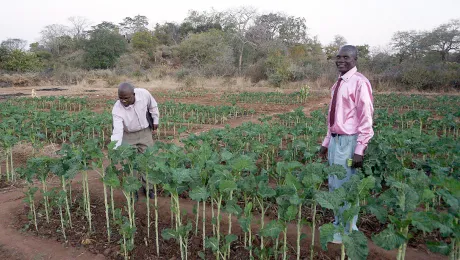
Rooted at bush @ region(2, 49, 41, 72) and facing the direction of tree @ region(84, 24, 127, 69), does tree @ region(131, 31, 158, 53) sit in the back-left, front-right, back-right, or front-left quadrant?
front-left

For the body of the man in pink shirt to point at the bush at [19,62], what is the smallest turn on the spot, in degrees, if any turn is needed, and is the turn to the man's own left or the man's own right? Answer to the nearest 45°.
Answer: approximately 90° to the man's own right

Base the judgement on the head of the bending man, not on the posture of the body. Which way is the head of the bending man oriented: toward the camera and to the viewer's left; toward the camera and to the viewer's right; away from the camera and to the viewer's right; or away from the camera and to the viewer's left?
toward the camera and to the viewer's left

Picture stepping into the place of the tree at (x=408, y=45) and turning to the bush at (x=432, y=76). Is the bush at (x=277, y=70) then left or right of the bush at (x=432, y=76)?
right

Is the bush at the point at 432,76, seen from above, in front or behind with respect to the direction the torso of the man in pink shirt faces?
behind

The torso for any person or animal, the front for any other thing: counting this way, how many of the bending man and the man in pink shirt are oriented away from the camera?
0

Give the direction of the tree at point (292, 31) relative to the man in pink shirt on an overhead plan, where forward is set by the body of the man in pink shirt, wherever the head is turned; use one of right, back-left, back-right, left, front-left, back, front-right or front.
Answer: back-right

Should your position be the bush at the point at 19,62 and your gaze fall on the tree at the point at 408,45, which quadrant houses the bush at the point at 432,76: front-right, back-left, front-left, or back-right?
front-right

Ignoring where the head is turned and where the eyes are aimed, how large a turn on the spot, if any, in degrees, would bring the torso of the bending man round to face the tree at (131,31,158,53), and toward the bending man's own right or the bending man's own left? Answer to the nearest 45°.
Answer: approximately 135° to the bending man's own right

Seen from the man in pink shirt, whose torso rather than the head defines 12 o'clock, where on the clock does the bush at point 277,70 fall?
The bush is roughly at 4 o'clock from the man in pink shirt.

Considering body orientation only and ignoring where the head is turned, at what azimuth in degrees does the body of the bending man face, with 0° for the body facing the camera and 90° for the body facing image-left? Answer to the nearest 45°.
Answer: approximately 45°

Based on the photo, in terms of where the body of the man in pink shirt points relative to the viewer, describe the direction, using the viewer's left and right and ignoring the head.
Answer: facing the viewer and to the left of the viewer

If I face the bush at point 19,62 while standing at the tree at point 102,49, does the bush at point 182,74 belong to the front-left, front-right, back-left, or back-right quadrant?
back-left

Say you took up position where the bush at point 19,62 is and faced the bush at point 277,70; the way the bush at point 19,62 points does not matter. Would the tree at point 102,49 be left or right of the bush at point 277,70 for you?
left

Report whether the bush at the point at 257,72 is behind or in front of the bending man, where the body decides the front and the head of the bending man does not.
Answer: behind
